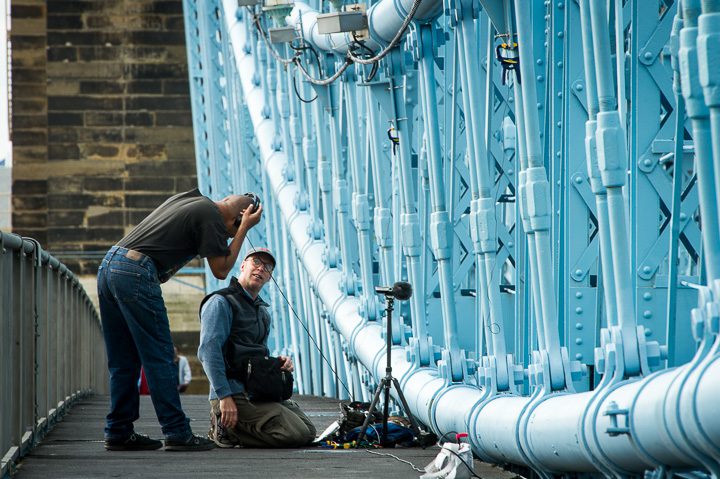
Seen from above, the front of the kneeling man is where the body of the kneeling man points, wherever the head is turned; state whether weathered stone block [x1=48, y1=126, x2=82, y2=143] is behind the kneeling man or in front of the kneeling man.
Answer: behind

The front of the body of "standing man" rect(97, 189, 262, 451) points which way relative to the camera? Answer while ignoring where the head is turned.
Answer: to the viewer's right

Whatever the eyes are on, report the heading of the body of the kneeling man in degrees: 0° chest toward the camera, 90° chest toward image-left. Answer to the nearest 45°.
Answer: approximately 315°

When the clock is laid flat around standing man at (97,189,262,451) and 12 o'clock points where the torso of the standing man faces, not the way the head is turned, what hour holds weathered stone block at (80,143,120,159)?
The weathered stone block is roughly at 9 o'clock from the standing man.
